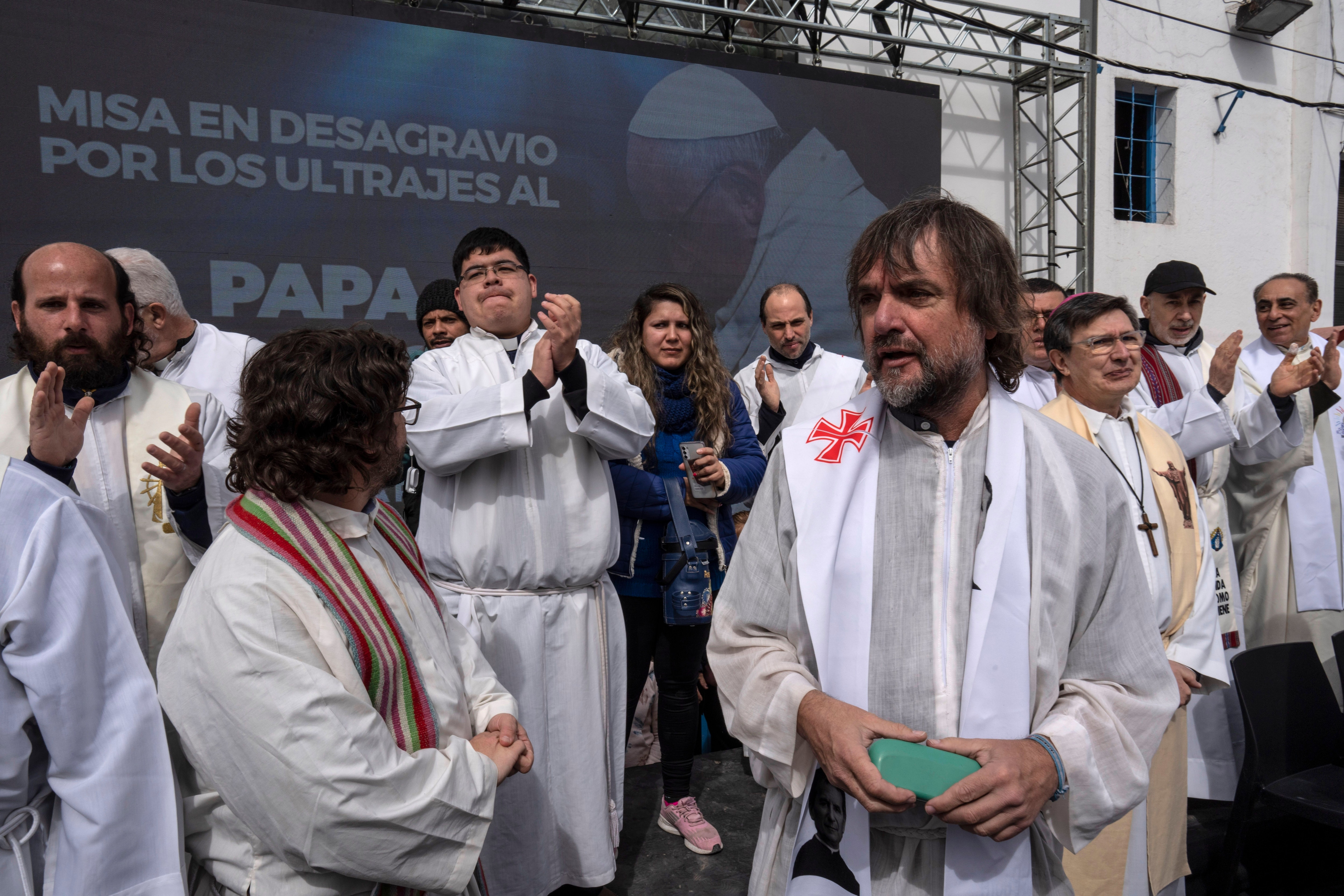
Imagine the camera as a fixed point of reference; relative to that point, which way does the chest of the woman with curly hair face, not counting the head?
toward the camera

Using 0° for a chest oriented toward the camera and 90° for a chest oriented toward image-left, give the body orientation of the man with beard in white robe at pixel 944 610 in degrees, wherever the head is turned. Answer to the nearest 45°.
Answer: approximately 0°

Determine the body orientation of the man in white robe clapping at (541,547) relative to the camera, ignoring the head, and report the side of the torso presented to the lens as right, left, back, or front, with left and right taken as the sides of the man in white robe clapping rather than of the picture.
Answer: front

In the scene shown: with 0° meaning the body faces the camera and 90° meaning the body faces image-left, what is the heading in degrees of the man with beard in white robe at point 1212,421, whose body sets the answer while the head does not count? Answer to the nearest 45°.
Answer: approximately 315°

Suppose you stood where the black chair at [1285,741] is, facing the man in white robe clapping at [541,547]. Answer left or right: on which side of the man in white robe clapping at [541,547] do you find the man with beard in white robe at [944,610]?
left

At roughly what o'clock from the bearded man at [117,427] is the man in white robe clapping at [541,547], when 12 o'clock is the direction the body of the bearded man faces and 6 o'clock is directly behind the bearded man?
The man in white robe clapping is roughly at 9 o'clock from the bearded man.

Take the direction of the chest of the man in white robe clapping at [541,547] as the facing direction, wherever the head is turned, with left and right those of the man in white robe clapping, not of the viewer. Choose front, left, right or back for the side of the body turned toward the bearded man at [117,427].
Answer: right

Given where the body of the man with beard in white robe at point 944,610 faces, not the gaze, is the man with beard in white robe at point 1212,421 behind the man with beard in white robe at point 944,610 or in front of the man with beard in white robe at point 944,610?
behind

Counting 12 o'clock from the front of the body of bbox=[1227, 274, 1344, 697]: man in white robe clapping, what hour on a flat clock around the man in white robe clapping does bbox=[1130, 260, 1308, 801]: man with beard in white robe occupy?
The man with beard in white robe is roughly at 2 o'clock from the man in white robe clapping.

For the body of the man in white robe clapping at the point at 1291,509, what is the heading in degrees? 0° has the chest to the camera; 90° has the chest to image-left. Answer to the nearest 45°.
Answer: approximately 315°

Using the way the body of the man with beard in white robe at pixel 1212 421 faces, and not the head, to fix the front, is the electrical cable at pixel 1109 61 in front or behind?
behind

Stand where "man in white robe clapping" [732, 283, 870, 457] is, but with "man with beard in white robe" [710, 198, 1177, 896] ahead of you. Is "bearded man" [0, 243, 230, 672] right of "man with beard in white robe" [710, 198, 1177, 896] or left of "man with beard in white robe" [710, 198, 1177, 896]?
right

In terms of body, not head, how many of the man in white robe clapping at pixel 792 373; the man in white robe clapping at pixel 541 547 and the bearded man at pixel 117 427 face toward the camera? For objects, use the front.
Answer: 3

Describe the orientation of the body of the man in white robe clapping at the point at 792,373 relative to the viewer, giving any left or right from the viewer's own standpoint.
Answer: facing the viewer

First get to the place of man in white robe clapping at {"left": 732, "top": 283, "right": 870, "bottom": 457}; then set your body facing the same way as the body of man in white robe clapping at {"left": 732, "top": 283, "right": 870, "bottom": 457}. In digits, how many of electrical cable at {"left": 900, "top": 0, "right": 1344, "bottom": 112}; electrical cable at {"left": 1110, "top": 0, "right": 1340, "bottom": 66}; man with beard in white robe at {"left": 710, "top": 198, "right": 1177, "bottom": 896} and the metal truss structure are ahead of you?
1

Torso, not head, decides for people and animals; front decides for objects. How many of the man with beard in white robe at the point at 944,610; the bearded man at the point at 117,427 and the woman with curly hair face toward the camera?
3
